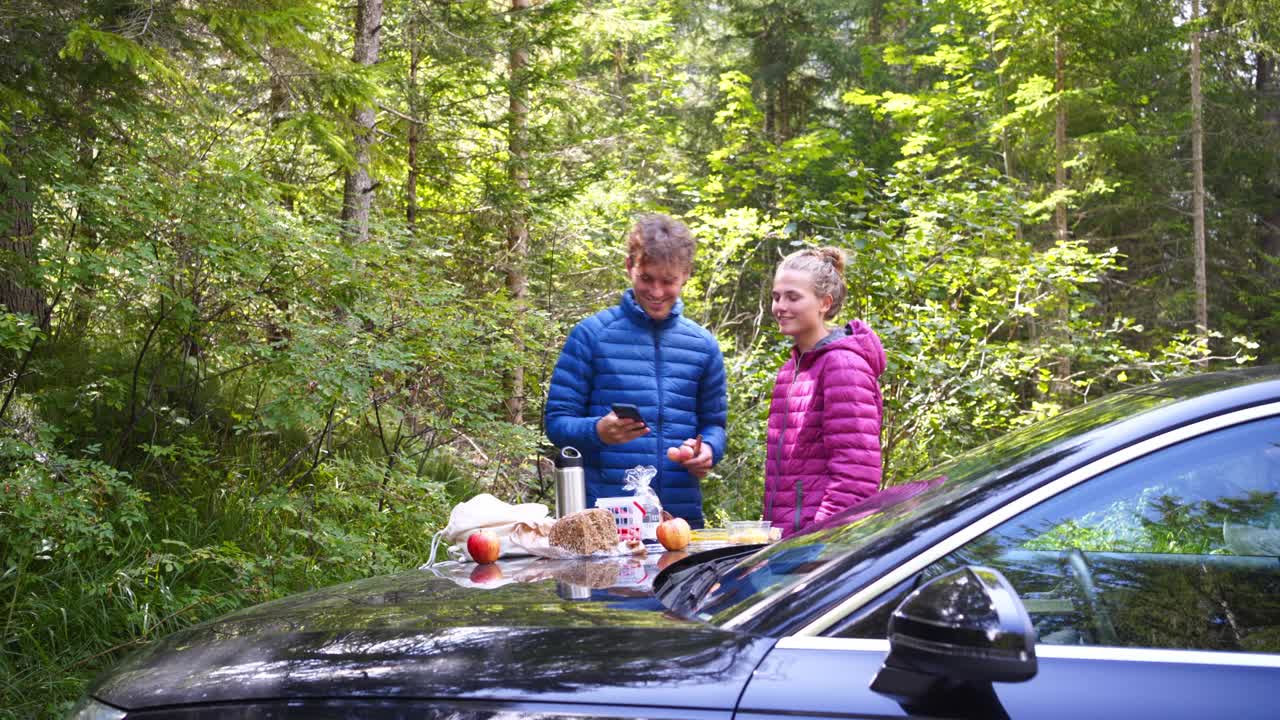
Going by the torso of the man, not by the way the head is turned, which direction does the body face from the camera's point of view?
toward the camera

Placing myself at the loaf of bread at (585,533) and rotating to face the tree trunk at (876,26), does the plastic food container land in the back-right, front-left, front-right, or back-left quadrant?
front-right

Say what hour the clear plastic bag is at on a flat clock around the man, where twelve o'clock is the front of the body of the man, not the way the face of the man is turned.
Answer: The clear plastic bag is roughly at 12 o'clock from the man.

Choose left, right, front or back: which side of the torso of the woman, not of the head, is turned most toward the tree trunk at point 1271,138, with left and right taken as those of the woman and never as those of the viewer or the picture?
back

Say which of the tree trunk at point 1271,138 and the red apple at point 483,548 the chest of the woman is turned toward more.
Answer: the red apple

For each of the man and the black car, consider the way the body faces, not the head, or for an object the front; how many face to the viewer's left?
1

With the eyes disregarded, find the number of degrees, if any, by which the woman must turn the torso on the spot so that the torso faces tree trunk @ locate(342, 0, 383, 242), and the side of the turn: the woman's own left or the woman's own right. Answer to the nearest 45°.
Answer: approximately 90° to the woman's own right

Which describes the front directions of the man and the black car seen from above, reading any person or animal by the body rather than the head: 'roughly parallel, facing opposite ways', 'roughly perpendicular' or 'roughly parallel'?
roughly perpendicular

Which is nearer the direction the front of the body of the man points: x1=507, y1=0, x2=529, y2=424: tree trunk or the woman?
the woman

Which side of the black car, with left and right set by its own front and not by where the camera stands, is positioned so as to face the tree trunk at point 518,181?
right

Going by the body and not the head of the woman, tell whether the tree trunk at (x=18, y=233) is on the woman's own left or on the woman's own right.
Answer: on the woman's own right

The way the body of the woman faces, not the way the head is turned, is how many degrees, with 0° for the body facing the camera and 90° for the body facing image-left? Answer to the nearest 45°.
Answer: approximately 45°

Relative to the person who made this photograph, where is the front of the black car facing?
facing to the left of the viewer
